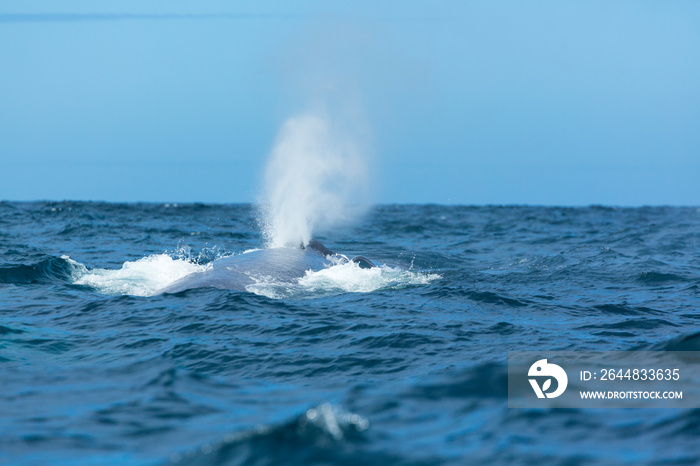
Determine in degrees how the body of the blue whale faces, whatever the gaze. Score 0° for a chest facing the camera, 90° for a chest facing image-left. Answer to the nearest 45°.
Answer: approximately 270°
